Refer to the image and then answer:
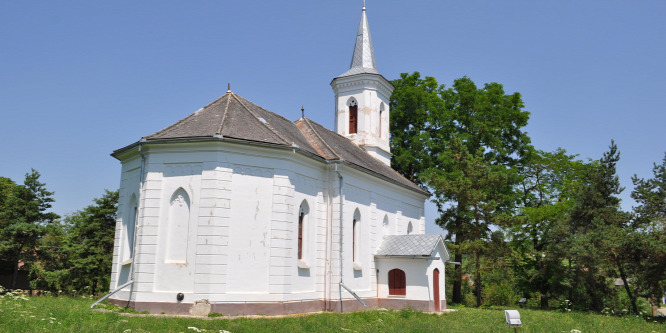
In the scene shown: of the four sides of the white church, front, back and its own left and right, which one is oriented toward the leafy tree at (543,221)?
front

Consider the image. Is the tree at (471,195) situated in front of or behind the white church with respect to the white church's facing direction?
in front

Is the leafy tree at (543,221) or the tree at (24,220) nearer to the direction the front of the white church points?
the leafy tree

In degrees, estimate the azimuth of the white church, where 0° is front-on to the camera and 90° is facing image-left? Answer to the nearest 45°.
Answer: approximately 225°

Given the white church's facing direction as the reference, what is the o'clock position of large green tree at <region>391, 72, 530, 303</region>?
The large green tree is roughly at 12 o'clock from the white church.

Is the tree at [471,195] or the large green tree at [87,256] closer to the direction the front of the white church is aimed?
the tree

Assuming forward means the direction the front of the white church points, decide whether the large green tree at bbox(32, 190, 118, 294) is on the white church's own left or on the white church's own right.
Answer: on the white church's own left

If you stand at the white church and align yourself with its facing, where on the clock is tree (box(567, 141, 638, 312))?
The tree is roughly at 1 o'clock from the white church.

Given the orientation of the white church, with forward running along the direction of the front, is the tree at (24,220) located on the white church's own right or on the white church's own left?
on the white church's own left
